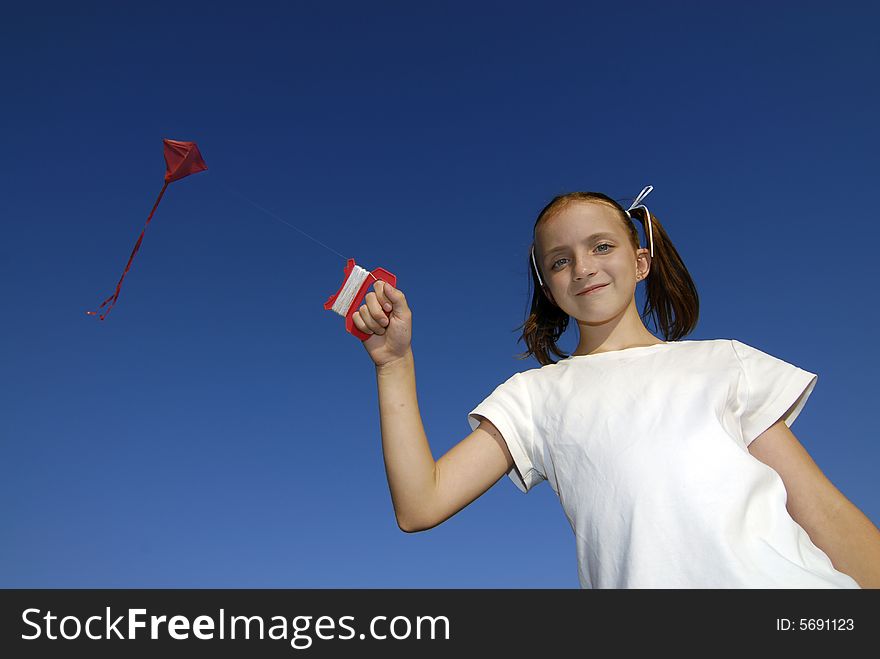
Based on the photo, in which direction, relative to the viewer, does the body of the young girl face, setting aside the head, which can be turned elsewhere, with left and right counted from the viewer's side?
facing the viewer
